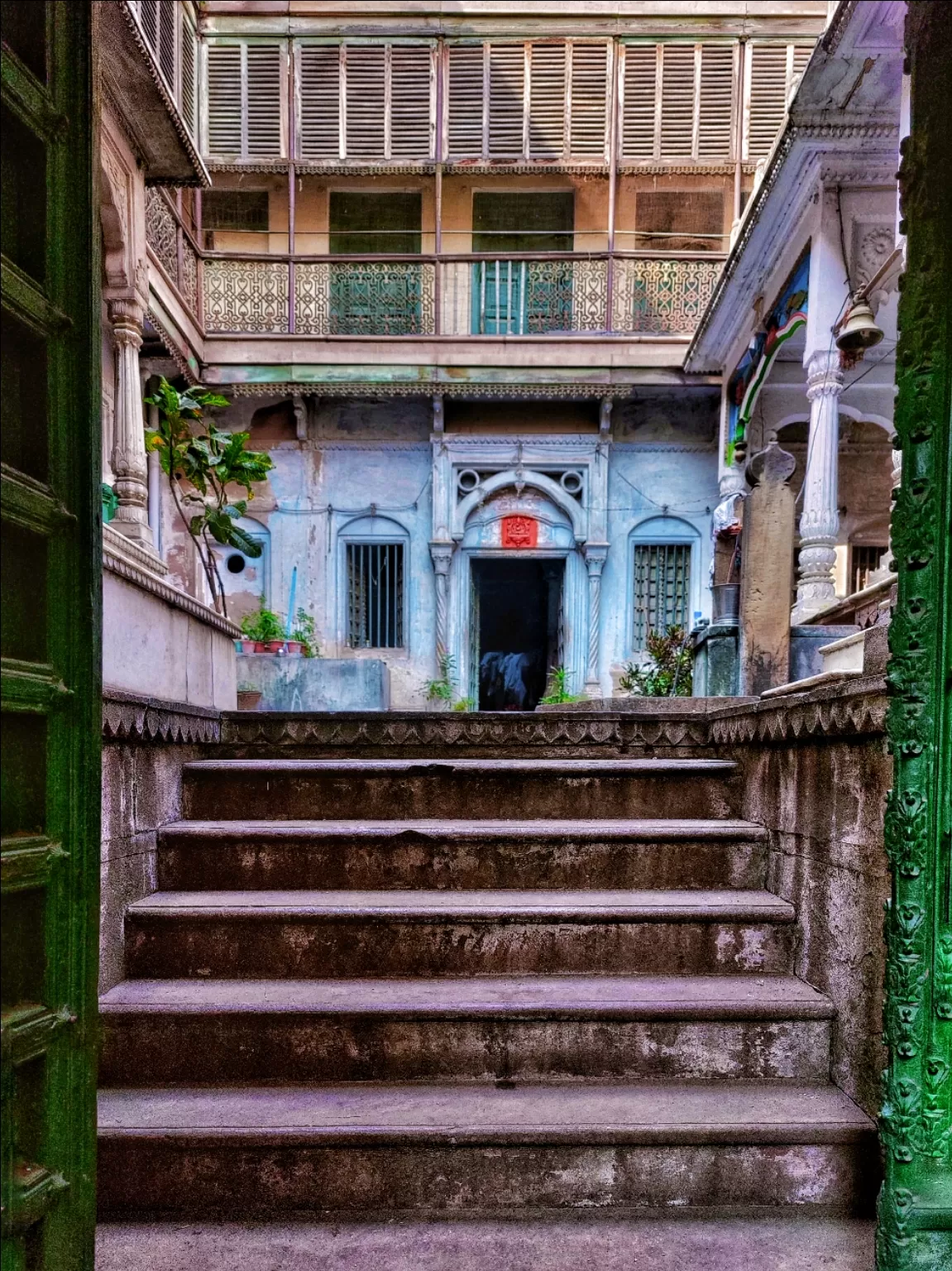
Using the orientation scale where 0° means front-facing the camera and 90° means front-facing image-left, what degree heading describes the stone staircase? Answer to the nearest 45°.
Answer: approximately 0°

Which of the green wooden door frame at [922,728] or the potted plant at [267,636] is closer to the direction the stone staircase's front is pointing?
the green wooden door frame

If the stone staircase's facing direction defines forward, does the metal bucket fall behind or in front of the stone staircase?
behind

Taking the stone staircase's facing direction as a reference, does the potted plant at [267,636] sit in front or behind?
behind

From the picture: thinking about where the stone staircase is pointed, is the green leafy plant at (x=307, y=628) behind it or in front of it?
behind

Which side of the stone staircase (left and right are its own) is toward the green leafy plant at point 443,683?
back
